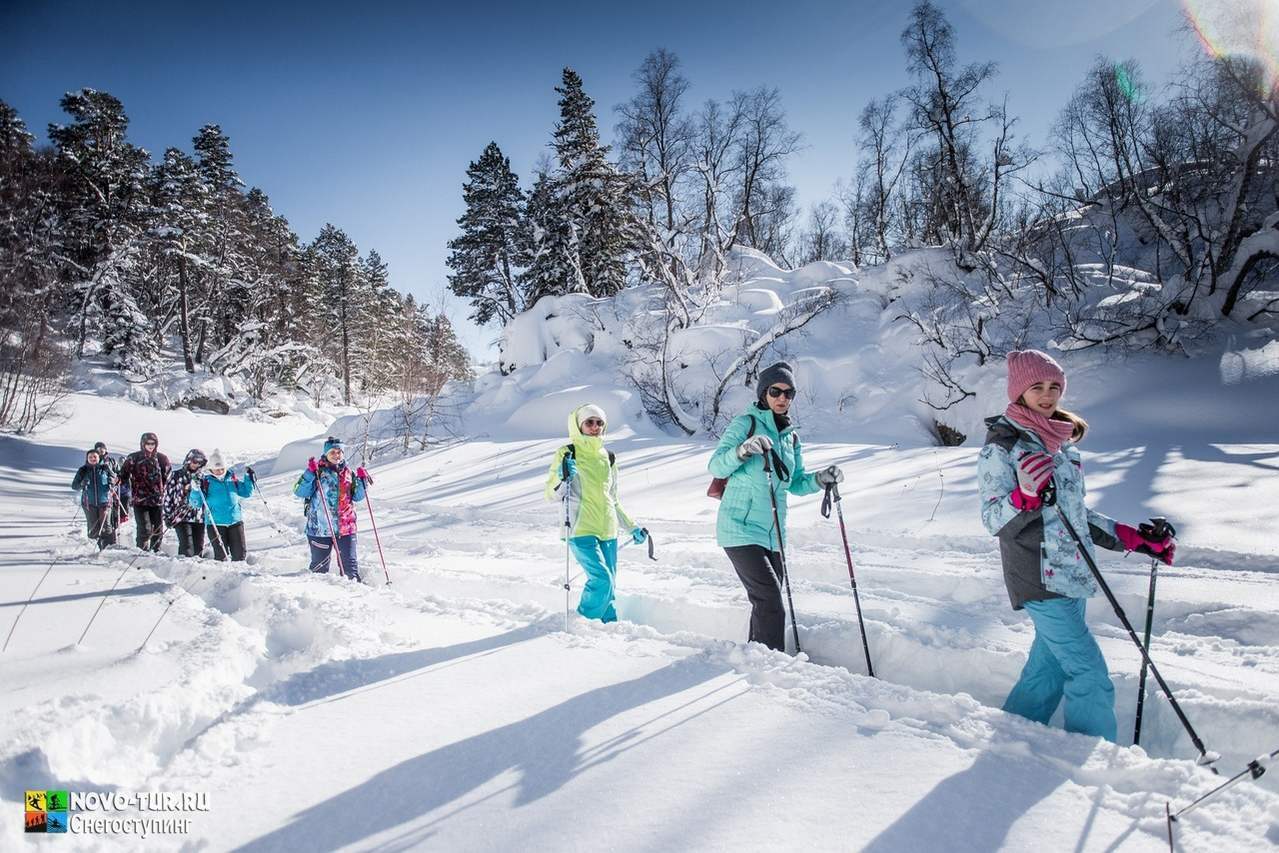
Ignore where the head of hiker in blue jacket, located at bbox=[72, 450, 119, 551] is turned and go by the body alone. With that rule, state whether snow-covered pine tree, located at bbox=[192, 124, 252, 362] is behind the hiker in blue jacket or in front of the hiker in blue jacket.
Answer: behind

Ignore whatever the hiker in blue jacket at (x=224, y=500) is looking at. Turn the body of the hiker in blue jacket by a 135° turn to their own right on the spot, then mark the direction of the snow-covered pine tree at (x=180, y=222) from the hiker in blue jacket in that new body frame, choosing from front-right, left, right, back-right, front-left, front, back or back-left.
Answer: front-right

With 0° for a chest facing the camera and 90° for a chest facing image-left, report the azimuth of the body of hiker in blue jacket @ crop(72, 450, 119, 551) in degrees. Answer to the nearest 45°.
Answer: approximately 0°

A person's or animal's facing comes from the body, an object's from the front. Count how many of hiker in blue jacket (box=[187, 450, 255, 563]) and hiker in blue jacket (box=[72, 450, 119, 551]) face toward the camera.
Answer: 2

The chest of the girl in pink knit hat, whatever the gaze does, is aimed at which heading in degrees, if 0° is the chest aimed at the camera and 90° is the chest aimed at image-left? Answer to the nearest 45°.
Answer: approximately 315°

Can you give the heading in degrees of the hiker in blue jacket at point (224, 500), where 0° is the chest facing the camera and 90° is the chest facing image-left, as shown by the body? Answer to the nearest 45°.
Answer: approximately 0°

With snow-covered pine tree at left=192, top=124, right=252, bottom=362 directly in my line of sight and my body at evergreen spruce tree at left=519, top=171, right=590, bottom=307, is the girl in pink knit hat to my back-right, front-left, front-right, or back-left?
back-left

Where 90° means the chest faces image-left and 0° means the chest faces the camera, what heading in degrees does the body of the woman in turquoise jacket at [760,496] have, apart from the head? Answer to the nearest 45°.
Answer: approximately 315°

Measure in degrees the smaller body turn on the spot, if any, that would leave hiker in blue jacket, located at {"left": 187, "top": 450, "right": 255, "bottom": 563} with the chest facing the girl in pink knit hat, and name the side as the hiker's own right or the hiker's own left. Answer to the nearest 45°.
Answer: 0° — they already face them

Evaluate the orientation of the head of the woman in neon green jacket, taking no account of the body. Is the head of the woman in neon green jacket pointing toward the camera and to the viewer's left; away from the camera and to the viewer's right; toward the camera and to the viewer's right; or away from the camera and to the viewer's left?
toward the camera and to the viewer's right

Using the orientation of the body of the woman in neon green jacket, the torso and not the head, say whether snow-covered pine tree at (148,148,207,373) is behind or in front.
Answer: behind

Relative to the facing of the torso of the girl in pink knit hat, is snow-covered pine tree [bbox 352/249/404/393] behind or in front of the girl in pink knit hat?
behind

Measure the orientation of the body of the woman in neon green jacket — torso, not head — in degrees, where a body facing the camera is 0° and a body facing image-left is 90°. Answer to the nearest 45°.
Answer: approximately 315°
